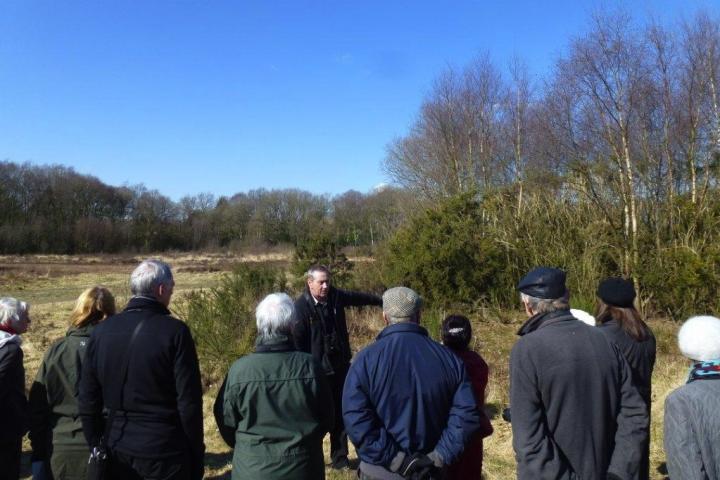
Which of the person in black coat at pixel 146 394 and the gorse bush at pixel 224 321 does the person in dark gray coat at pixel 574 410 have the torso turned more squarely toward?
the gorse bush

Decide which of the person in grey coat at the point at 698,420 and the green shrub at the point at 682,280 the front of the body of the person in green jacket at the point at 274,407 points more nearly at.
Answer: the green shrub

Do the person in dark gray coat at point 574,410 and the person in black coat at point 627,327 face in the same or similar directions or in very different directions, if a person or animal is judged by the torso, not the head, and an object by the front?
same or similar directions

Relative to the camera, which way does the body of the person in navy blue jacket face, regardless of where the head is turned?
away from the camera

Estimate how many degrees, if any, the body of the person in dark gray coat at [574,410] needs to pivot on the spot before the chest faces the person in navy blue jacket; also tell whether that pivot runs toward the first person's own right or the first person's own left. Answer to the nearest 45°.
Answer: approximately 45° to the first person's own left

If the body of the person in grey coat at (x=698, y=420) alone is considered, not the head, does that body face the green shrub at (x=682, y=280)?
yes

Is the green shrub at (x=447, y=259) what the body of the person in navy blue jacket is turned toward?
yes

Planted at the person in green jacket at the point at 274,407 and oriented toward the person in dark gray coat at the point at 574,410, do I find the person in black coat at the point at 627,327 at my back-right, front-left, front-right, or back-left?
front-left

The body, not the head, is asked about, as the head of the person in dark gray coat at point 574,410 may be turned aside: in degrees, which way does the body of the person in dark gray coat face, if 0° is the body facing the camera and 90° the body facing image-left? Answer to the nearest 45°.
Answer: approximately 135°

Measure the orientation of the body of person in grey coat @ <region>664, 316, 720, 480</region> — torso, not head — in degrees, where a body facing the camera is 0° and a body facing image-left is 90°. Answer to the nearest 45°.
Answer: approximately 180°

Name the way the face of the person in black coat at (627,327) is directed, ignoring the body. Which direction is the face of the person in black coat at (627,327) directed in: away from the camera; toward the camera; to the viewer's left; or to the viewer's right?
away from the camera

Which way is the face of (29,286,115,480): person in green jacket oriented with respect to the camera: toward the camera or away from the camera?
away from the camera

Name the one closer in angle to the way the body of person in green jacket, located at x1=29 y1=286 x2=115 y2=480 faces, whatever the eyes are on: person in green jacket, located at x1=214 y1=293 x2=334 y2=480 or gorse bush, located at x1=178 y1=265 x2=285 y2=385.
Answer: the gorse bush

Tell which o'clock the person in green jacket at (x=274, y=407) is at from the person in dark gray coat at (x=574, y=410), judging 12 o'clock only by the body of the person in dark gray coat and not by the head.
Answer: The person in green jacket is roughly at 10 o'clock from the person in dark gray coat.

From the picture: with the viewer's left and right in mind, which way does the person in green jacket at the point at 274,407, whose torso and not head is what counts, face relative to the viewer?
facing away from the viewer

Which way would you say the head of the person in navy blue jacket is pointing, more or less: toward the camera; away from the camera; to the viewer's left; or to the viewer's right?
away from the camera

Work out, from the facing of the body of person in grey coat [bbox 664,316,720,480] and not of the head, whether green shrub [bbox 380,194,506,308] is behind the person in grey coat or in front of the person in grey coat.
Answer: in front
